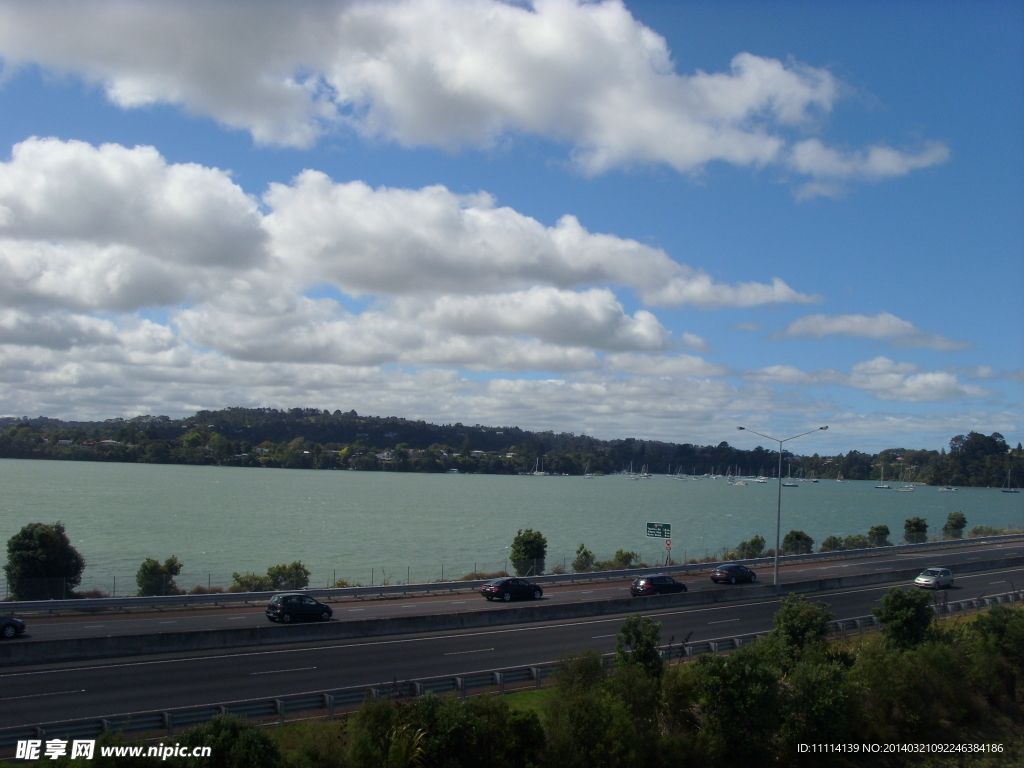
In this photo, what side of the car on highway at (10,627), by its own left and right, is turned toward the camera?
right

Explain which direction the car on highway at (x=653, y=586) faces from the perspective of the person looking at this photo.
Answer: facing away from the viewer and to the right of the viewer

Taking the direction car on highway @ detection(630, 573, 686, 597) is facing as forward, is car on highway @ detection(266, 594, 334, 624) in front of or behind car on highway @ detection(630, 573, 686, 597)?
behind

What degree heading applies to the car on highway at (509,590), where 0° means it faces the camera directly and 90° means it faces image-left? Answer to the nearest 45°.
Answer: approximately 225°
